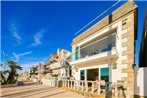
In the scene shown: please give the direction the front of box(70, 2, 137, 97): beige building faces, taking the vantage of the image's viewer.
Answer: facing the viewer and to the left of the viewer
